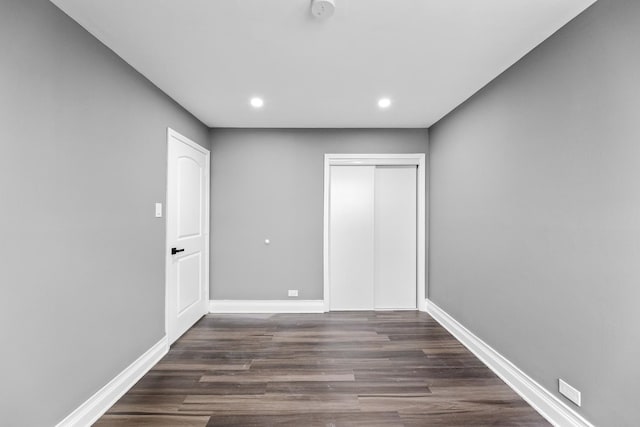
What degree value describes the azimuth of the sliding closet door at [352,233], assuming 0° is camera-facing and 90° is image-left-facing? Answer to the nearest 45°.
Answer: approximately 0°

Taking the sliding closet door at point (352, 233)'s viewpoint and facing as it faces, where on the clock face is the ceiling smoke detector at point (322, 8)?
The ceiling smoke detector is roughly at 12 o'clock from the sliding closet door.

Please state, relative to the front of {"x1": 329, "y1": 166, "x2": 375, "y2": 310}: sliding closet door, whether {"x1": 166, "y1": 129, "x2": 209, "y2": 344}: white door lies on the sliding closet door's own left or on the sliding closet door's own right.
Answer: on the sliding closet door's own right

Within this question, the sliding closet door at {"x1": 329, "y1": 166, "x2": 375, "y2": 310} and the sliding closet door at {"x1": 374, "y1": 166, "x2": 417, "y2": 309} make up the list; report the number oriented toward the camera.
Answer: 2

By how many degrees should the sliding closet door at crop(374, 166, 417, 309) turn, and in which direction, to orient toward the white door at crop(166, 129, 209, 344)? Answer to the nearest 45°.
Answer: approximately 45° to its right

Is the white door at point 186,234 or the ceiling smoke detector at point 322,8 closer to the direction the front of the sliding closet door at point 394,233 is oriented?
the ceiling smoke detector

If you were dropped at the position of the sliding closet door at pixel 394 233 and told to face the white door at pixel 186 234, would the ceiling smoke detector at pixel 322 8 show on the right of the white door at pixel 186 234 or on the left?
left

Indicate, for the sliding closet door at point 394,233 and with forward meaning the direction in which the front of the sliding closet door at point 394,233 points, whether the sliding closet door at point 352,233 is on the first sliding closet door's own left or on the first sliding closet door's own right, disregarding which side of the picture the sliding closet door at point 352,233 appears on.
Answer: on the first sliding closet door's own right

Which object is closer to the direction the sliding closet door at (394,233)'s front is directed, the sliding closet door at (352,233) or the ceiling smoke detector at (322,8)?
the ceiling smoke detector

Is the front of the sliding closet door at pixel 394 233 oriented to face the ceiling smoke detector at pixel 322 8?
yes
